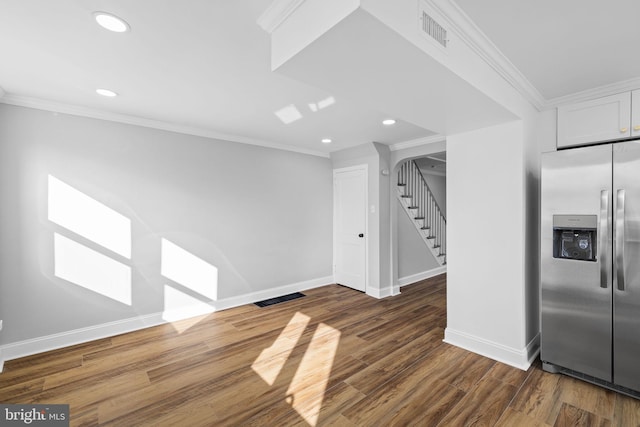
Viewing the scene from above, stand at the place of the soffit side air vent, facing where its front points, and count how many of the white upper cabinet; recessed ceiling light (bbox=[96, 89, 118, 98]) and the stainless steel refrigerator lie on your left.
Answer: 2

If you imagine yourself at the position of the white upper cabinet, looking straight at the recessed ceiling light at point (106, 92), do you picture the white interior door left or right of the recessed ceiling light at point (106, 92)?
right

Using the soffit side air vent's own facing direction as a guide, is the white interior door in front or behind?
behind

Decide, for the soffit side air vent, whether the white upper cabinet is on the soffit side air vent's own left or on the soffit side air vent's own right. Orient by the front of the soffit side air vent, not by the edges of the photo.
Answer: on the soffit side air vent's own left

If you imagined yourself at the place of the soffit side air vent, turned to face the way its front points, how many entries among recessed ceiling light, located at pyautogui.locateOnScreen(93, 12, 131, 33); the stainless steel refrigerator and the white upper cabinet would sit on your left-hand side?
2

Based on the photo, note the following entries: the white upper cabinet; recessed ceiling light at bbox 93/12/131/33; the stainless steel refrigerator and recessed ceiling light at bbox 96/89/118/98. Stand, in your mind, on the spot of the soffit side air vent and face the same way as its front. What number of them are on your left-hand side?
2

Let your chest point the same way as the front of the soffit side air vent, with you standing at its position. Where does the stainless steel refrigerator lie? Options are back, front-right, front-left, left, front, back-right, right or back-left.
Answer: left

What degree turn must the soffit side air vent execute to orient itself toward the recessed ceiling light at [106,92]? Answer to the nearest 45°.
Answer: approximately 135° to its right
